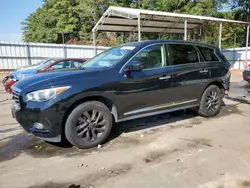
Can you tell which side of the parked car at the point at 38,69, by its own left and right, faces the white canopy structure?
back

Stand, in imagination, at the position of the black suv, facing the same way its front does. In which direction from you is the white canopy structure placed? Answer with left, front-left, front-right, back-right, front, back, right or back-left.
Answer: back-right

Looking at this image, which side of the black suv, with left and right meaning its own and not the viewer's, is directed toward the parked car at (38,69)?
right

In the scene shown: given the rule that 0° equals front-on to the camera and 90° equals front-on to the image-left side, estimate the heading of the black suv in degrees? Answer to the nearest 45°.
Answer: approximately 45°

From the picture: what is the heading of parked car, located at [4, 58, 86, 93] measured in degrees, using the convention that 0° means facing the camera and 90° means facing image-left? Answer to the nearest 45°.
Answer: approximately 45°
